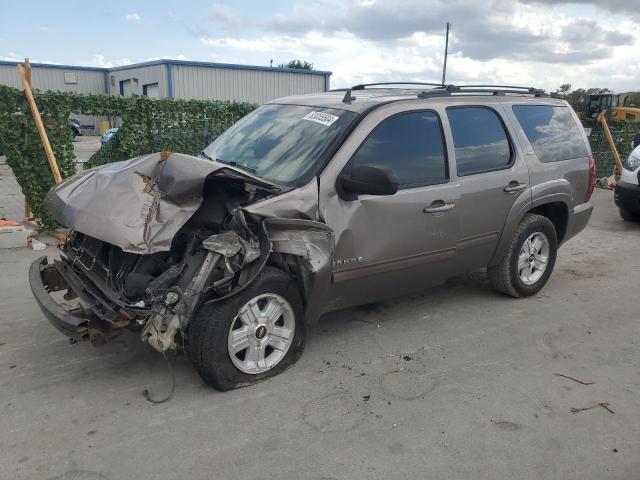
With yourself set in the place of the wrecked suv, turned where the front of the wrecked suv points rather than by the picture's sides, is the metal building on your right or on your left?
on your right

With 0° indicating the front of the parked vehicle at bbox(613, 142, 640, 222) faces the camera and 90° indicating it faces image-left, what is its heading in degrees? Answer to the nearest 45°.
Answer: approximately 45°

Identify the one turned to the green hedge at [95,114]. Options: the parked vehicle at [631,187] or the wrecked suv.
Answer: the parked vehicle

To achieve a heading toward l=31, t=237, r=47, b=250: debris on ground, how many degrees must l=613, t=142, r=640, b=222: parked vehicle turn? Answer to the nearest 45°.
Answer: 0° — it already faces it

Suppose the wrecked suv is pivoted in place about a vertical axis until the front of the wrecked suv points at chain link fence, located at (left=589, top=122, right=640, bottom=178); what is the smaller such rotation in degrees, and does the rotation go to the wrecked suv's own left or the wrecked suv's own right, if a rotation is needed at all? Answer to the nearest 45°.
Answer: approximately 180°

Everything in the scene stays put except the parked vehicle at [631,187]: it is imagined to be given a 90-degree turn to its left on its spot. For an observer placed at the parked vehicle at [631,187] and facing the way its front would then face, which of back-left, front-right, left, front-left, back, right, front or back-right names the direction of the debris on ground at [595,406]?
front-right

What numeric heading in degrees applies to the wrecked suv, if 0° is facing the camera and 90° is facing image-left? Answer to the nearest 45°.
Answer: approximately 45°

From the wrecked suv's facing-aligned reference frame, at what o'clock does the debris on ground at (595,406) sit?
The debris on ground is roughly at 8 o'clock from the wrecked suv.

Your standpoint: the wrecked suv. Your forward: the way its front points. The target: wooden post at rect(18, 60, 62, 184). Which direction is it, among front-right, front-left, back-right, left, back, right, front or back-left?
right

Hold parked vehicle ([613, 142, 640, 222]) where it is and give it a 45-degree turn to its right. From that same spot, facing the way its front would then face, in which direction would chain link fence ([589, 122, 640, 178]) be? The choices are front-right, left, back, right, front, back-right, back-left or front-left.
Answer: right

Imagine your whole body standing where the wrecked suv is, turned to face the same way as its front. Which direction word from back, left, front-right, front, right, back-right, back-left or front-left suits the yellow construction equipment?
back

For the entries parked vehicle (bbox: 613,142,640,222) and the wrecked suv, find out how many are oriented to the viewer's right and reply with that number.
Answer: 0

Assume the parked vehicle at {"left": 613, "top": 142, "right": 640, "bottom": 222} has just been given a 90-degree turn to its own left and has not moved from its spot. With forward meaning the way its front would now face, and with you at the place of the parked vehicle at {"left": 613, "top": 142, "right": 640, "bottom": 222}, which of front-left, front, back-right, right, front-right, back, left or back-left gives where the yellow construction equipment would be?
back-left

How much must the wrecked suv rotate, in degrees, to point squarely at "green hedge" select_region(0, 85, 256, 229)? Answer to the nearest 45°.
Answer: approximately 90° to its right
